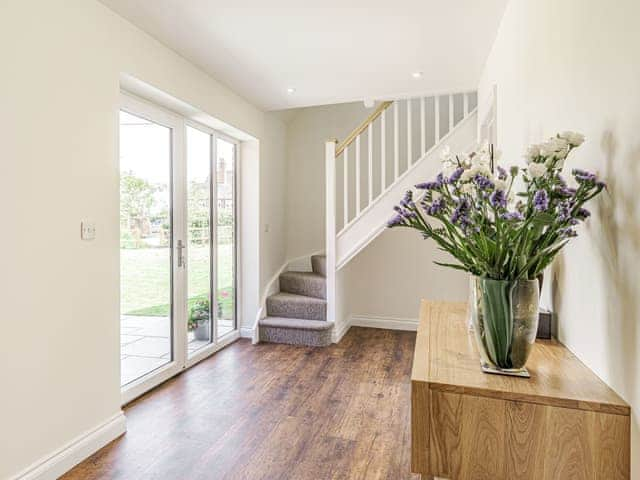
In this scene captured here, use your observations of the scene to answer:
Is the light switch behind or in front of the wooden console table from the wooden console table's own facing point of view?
in front

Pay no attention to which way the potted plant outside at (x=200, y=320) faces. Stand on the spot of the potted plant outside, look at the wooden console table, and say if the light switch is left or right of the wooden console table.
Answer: right

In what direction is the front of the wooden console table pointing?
to the viewer's left

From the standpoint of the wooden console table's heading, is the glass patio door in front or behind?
in front

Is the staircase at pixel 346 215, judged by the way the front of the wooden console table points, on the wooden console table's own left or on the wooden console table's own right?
on the wooden console table's own right

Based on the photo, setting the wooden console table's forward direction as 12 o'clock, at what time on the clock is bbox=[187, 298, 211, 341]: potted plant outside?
The potted plant outside is roughly at 1 o'clock from the wooden console table.
